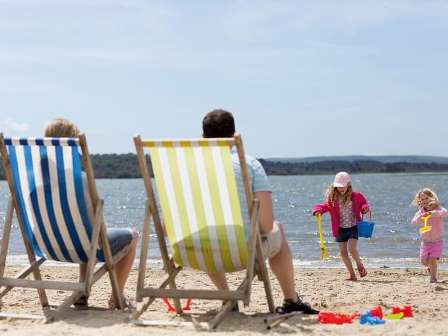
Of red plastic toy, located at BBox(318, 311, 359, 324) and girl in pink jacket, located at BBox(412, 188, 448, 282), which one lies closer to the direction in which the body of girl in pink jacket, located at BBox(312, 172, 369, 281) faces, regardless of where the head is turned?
the red plastic toy

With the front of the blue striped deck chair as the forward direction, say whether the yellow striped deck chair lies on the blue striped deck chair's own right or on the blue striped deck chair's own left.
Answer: on the blue striped deck chair's own right

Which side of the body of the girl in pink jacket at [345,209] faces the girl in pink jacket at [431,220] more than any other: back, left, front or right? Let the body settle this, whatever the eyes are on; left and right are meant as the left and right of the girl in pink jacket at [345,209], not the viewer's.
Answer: left

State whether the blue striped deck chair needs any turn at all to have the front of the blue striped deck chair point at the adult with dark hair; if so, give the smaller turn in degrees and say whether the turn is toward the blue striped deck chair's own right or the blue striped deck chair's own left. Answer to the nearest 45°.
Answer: approximately 45° to the blue striped deck chair's own right

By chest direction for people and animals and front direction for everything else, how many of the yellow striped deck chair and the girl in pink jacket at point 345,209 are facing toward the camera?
1

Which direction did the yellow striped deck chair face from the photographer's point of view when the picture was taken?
facing away from the viewer and to the right of the viewer

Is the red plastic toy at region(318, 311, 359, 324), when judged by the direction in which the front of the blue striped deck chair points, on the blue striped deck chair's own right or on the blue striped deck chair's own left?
on the blue striped deck chair's own right

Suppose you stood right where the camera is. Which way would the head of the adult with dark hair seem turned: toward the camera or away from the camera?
away from the camera

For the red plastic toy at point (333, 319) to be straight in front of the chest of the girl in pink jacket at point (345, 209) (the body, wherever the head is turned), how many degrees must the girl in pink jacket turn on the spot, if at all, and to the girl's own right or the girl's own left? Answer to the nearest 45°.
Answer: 0° — they already face it
